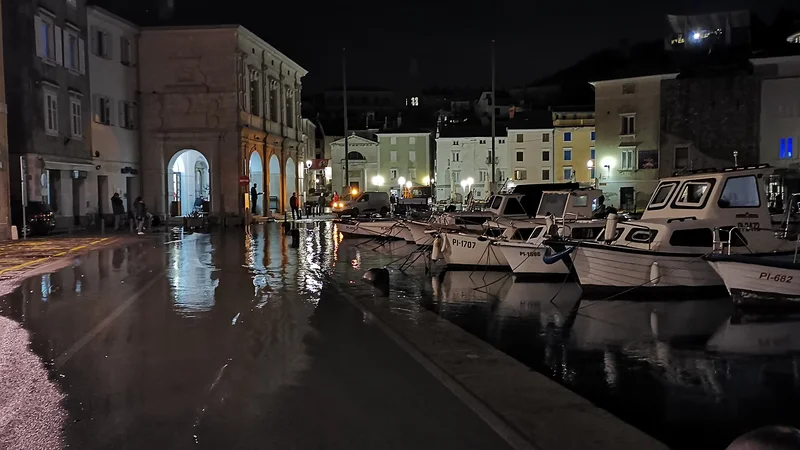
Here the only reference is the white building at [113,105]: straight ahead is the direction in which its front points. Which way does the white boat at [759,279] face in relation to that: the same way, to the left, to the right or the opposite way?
the opposite way

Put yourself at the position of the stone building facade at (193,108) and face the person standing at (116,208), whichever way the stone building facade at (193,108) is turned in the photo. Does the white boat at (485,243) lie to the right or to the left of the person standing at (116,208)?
left

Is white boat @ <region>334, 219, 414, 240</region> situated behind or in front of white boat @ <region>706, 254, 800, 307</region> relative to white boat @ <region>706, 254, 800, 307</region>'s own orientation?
in front

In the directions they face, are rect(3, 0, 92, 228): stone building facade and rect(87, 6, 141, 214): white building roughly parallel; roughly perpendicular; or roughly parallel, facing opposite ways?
roughly parallel

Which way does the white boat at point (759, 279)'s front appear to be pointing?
to the viewer's left

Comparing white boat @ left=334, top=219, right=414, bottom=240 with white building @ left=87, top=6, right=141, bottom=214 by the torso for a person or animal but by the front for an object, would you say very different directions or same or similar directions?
very different directions

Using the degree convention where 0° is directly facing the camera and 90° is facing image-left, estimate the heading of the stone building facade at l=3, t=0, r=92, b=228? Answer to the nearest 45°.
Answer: approximately 315°

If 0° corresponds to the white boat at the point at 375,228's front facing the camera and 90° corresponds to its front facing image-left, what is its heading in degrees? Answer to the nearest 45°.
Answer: approximately 90°

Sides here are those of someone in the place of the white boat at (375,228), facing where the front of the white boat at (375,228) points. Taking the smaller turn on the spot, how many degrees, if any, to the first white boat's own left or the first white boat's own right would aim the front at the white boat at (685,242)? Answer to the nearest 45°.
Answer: approximately 135° to the first white boat's own left

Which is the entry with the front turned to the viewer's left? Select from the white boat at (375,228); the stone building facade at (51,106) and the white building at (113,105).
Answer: the white boat

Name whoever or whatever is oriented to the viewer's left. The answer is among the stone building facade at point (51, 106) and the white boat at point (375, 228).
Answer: the white boat

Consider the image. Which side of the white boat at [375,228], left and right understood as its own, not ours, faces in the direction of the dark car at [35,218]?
front

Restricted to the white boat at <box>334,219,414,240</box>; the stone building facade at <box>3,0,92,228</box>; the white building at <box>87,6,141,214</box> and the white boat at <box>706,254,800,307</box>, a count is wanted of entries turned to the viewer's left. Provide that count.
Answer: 2

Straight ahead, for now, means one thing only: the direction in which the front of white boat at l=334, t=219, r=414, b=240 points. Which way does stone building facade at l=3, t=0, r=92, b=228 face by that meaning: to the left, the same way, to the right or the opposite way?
the opposite way
